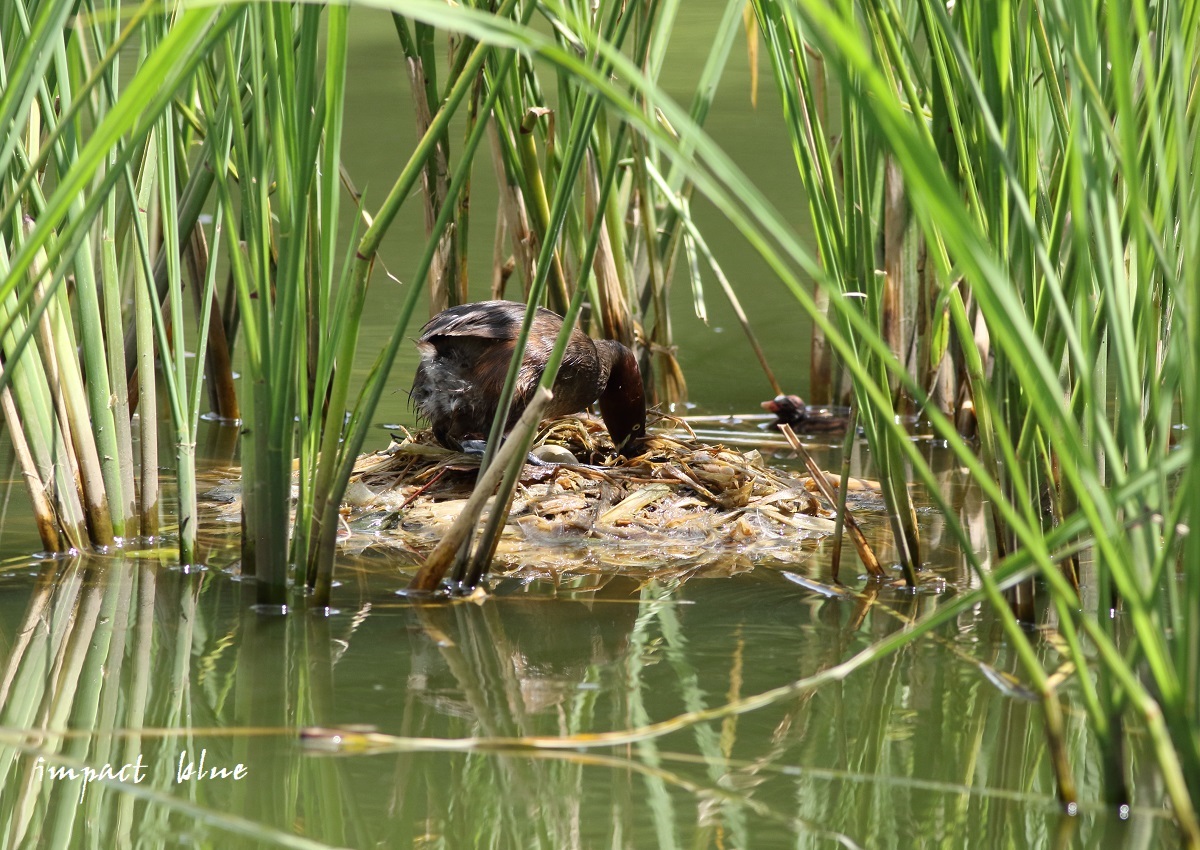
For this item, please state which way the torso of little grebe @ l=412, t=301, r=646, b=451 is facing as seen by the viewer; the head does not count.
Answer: to the viewer's right

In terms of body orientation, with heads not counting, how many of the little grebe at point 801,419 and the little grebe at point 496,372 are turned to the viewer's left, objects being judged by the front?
1

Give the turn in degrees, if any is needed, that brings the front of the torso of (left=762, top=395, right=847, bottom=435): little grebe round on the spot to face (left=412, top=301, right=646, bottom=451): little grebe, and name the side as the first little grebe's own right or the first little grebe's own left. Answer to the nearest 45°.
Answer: approximately 45° to the first little grebe's own left

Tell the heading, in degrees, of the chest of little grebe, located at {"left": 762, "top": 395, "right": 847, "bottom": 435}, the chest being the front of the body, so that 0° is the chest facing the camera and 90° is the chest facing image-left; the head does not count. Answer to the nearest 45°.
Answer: approximately 90°

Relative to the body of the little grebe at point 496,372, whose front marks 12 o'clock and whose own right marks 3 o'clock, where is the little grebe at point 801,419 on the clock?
the little grebe at point 801,419 is roughly at 11 o'clock from the little grebe at point 496,372.

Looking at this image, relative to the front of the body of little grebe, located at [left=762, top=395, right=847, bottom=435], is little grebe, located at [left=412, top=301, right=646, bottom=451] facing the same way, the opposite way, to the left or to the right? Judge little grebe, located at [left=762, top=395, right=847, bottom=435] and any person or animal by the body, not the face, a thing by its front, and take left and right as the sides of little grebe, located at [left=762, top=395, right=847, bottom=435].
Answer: the opposite way
